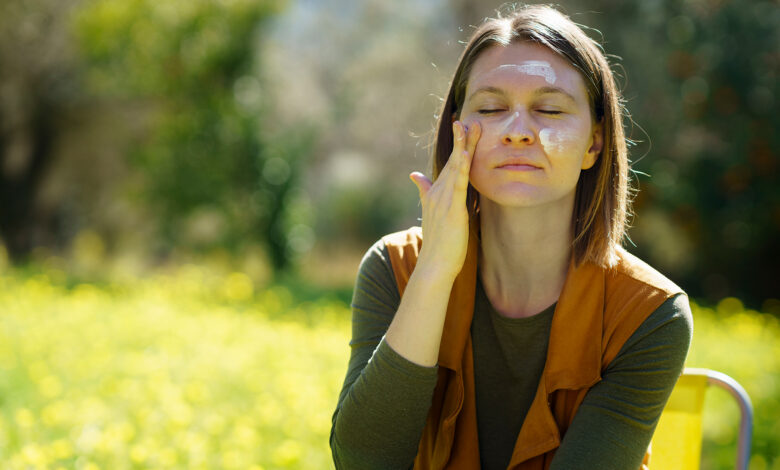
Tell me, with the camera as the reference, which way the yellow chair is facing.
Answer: facing the viewer and to the left of the viewer

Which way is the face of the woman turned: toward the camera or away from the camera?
toward the camera

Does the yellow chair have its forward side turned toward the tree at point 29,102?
no

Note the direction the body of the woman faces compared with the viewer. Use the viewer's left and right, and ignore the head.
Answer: facing the viewer
